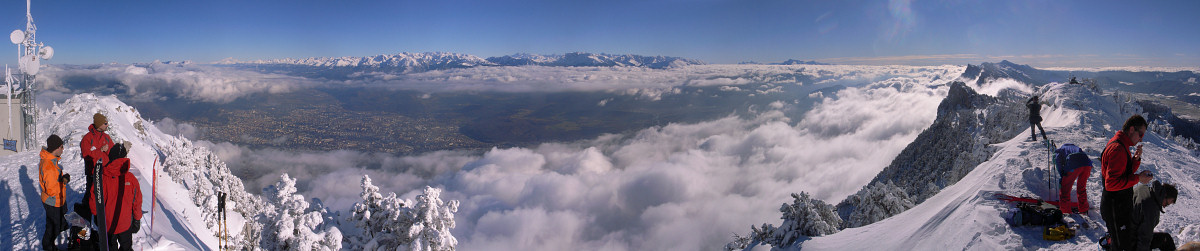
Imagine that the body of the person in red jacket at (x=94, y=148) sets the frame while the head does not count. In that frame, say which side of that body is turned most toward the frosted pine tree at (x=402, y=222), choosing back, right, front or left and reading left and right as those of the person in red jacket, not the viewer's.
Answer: left

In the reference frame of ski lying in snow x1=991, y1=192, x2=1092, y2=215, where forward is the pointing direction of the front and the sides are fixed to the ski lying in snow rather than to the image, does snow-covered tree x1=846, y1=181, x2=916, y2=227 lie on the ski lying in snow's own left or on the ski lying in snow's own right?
on the ski lying in snow's own right

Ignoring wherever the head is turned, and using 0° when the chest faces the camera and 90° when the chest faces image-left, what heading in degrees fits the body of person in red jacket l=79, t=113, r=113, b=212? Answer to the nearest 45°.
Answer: approximately 315°

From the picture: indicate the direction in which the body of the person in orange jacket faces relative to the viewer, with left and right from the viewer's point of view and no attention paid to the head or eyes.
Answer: facing to the right of the viewer

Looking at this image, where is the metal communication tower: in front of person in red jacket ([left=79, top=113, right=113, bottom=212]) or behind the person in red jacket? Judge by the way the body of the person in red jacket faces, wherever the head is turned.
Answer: behind
